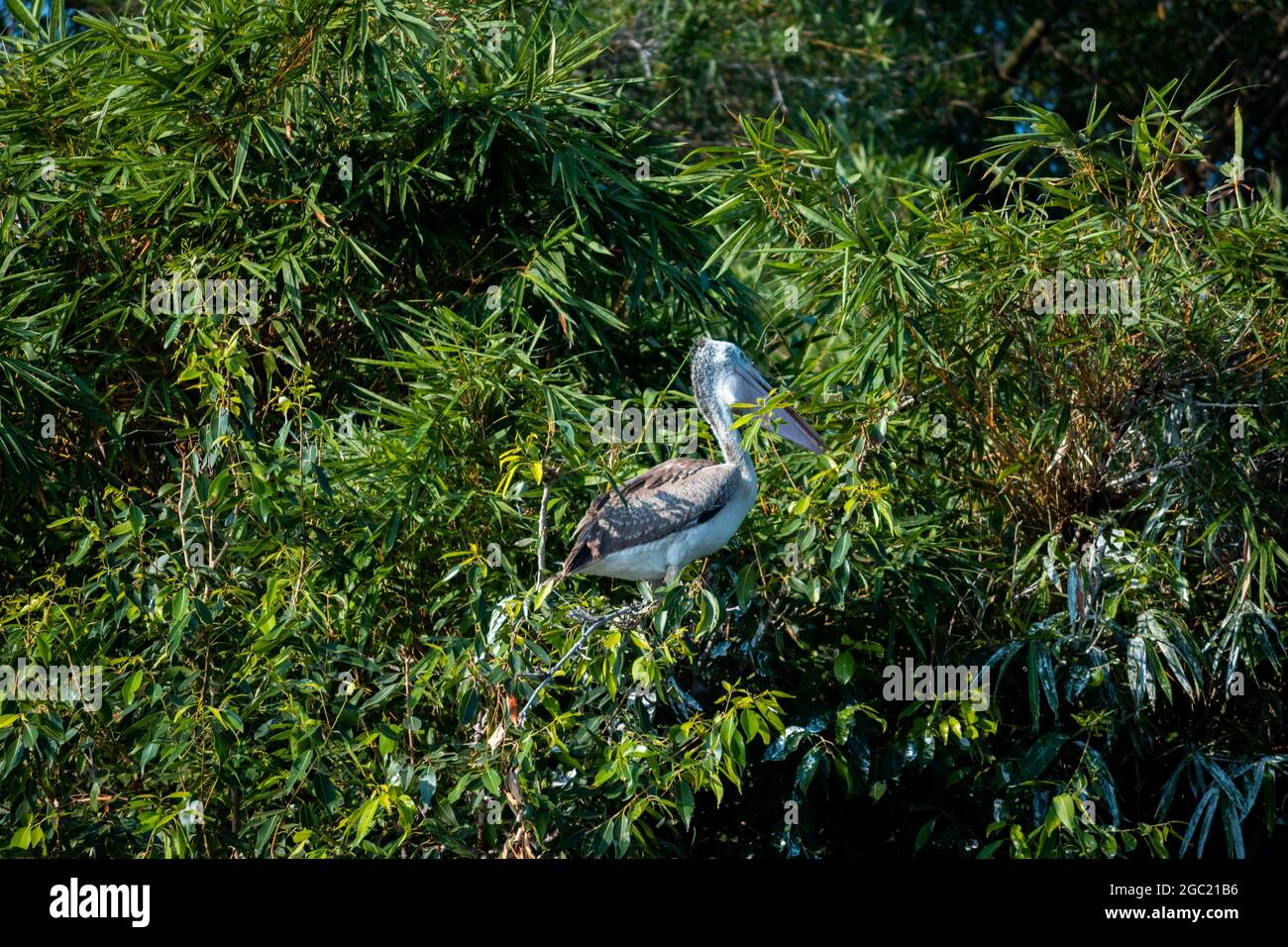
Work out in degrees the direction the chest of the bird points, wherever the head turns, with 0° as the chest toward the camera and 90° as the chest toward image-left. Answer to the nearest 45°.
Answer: approximately 270°
